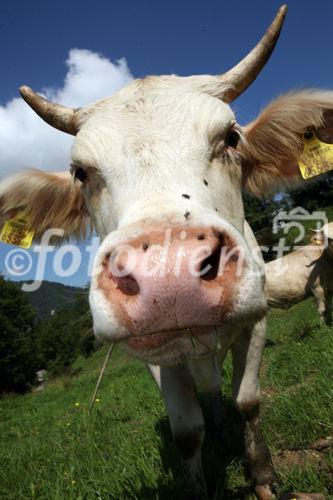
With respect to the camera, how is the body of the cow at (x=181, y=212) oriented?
toward the camera

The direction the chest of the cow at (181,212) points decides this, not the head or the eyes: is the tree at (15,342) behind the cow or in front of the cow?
behind

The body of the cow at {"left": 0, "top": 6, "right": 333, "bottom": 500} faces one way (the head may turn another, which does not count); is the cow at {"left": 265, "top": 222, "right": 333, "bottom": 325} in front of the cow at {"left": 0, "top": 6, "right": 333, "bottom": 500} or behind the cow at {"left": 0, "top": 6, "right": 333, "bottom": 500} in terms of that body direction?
behind

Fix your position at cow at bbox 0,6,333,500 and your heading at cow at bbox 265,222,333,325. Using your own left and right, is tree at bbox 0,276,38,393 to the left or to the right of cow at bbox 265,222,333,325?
left
